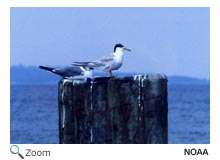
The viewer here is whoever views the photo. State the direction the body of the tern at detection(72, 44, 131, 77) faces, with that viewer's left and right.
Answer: facing to the right of the viewer

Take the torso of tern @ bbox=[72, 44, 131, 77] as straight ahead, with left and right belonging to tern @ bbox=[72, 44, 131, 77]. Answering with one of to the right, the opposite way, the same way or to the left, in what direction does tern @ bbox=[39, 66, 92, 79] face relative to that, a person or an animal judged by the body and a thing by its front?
the same way

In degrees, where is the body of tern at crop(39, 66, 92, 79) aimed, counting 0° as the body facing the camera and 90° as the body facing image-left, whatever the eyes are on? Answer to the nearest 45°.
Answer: approximately 270°

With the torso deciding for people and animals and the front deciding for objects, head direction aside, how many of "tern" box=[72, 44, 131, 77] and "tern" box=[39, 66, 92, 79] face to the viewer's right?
2
